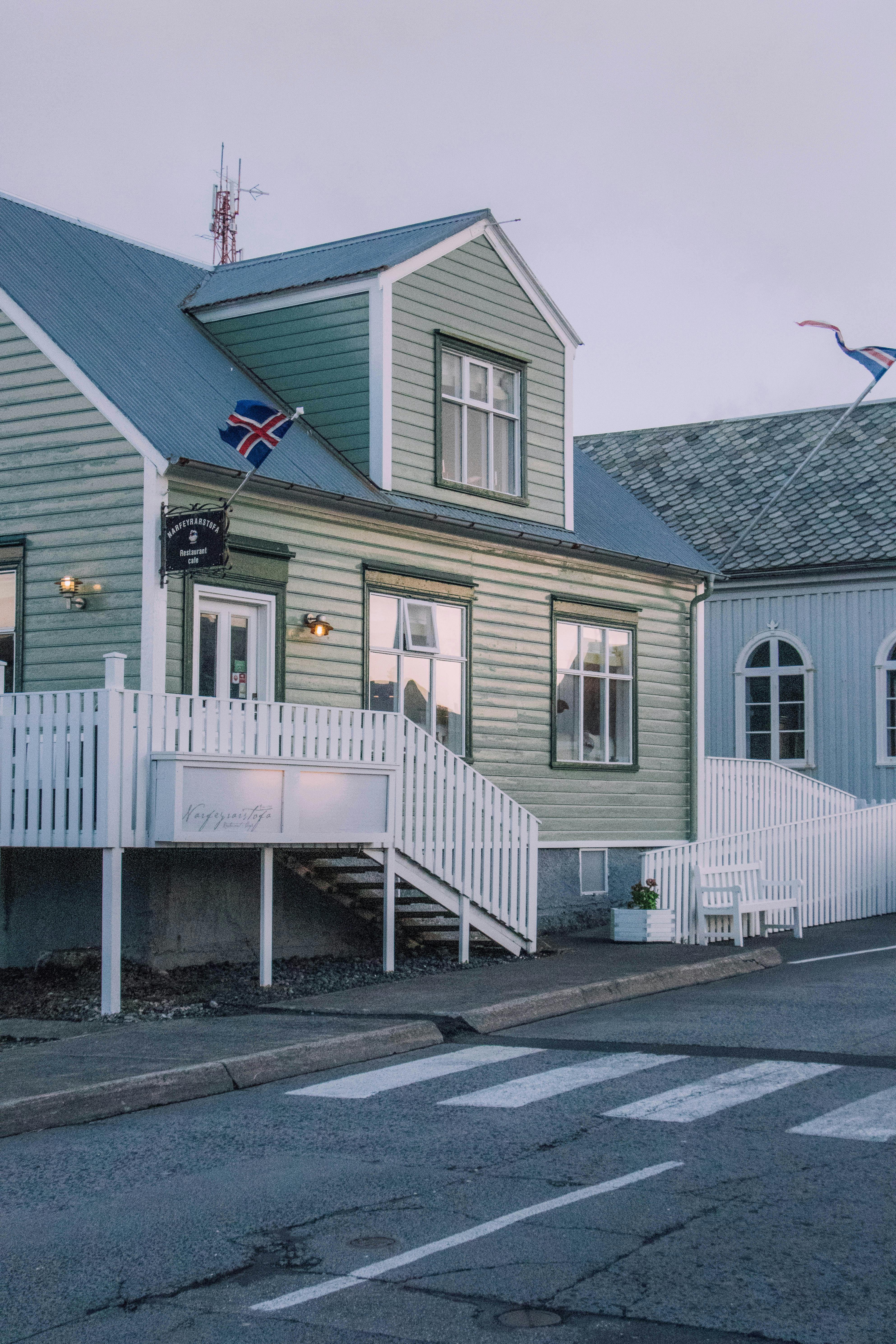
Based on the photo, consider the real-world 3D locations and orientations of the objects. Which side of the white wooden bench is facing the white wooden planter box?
right

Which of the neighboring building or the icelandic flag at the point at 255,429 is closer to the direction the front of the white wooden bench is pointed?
the icelandic flag

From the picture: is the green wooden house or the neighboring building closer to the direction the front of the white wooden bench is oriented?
the green wooden house

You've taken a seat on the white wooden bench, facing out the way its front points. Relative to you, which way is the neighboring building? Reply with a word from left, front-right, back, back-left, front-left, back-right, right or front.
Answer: back-left

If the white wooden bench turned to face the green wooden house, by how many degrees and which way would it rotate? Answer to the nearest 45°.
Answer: approximately 90° to its right

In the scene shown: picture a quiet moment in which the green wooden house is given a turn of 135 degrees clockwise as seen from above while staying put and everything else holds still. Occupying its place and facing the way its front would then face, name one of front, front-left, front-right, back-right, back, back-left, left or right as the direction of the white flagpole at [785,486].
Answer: back-right

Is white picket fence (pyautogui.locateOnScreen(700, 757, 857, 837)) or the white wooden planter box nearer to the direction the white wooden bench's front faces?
the white wooden planter box

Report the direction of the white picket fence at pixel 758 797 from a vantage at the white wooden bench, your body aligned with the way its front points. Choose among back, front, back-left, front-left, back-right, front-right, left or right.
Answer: back-left
